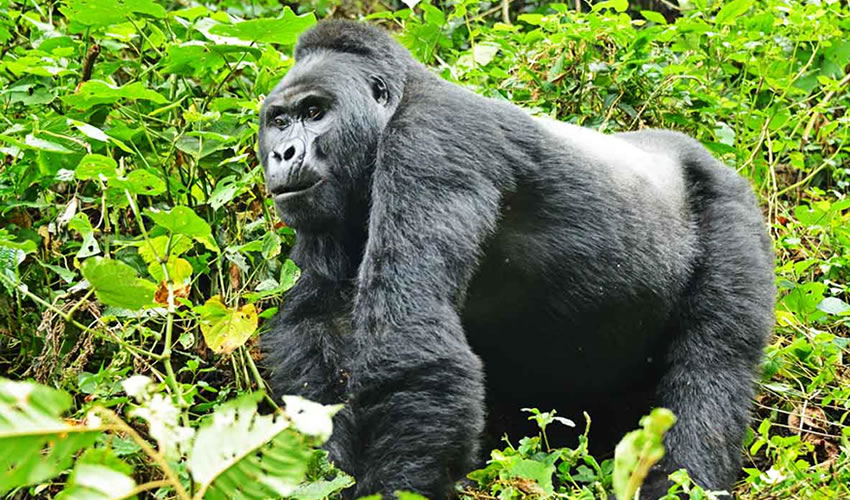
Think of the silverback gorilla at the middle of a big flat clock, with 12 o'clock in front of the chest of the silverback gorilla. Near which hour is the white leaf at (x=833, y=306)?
The white leaf is roughly at 7 o'clock from the silverback gorilla.

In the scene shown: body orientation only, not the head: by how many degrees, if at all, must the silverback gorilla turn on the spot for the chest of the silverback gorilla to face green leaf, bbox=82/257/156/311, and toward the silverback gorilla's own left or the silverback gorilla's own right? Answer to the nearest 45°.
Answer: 0° — it already faces it

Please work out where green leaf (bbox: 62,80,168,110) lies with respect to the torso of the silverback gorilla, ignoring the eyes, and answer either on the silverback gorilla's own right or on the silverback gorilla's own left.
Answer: on the silverback gorilla's own right

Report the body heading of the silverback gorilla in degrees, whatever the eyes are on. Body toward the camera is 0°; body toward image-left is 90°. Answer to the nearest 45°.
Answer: approximately 45°

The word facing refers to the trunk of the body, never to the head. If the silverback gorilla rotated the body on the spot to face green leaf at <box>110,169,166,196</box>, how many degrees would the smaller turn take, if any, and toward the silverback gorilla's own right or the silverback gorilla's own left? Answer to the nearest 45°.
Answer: approximately 45° to the silverback gorilla's own right

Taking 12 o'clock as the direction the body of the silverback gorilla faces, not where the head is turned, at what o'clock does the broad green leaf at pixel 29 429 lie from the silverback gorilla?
The broad green leaf is roughly at 11 o'clock from the silverback gorilla.

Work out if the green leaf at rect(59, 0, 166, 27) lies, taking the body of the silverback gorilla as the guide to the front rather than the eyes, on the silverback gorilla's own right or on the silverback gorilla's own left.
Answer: on the silverback gorilla's own right

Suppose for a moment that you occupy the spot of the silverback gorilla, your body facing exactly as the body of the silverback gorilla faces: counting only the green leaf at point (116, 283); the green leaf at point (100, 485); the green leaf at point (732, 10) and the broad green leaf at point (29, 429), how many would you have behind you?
1

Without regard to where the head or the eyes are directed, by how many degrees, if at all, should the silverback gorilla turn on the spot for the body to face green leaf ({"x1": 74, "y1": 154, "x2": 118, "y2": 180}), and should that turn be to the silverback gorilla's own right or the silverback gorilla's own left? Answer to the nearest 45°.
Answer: approximately 45° to the silverback gorilla's own right

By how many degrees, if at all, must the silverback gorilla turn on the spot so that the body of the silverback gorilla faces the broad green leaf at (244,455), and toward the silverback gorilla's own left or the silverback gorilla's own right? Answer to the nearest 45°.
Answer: approximately 45° to the silverback gorilla's own left

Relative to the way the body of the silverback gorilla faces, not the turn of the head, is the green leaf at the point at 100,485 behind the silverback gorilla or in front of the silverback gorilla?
in front

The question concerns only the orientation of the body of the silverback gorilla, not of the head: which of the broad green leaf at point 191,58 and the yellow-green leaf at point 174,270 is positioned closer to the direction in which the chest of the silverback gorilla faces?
the yellow-green leaf
